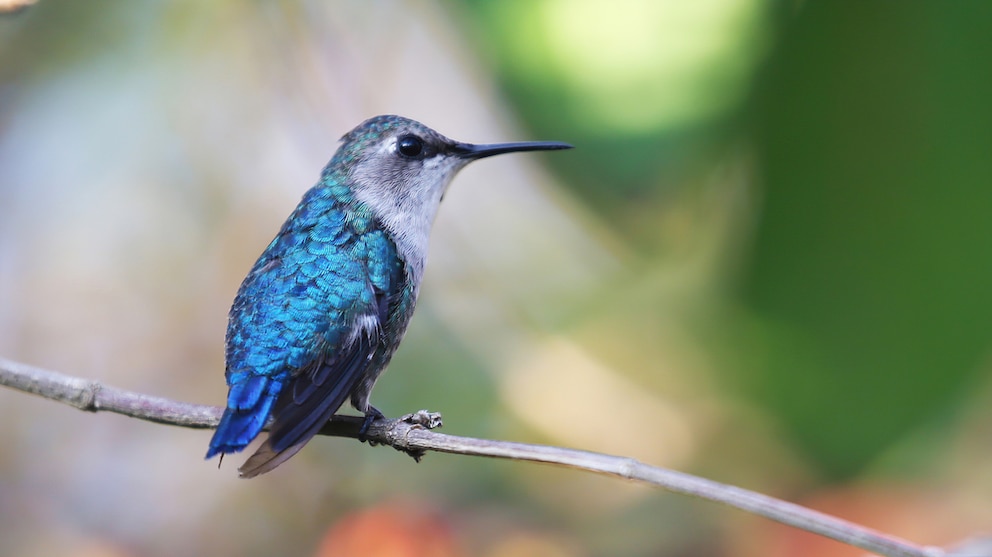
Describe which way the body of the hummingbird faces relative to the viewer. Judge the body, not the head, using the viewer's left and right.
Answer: facing away from the viewer and to the right of the viewer
